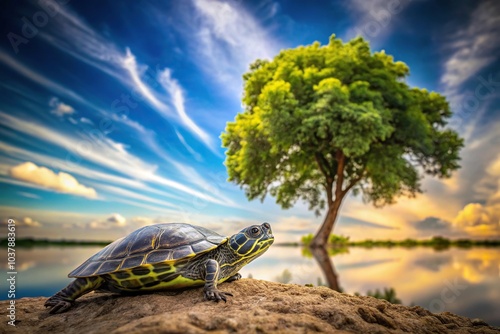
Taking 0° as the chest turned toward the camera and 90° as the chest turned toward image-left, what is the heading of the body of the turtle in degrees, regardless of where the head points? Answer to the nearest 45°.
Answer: approximately 270°
